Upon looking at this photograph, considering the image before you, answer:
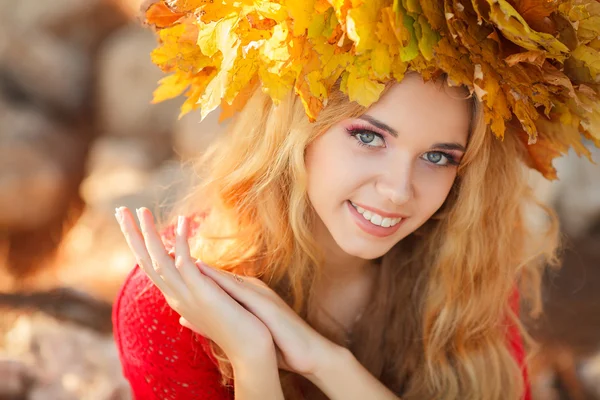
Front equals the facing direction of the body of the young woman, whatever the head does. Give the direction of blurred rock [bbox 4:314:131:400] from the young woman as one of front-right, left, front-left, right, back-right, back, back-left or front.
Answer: back-right

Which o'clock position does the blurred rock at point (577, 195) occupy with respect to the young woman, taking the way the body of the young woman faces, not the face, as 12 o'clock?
The blurred rock is roughly at 7 o'clock from the young woman.

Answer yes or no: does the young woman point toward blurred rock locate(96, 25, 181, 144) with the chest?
no

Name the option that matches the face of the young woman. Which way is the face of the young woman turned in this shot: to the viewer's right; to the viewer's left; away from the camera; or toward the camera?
toward the camera

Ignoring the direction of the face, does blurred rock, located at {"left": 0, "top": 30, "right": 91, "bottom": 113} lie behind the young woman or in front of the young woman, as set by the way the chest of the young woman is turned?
behind

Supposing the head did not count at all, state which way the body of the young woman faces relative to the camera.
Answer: toward the camera

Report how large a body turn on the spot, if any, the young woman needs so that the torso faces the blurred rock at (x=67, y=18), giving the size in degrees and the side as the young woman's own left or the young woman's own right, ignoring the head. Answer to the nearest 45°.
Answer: approximately 135° to the young woman's own right

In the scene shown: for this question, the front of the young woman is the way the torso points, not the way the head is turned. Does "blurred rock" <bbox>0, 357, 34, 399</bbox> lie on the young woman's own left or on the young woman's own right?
on the young woman's own right

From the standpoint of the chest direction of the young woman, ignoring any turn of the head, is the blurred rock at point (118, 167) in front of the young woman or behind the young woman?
behind

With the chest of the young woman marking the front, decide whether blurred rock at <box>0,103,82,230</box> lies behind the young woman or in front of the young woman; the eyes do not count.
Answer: behind
